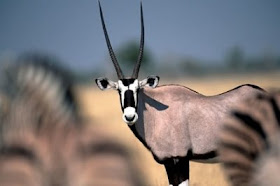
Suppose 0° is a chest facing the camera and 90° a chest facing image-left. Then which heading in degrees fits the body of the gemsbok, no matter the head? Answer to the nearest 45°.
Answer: approximately 90°

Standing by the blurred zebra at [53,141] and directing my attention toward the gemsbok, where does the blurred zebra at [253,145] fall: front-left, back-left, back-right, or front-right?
front-right

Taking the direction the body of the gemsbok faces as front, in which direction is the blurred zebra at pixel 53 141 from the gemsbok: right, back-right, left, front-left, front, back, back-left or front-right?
left
